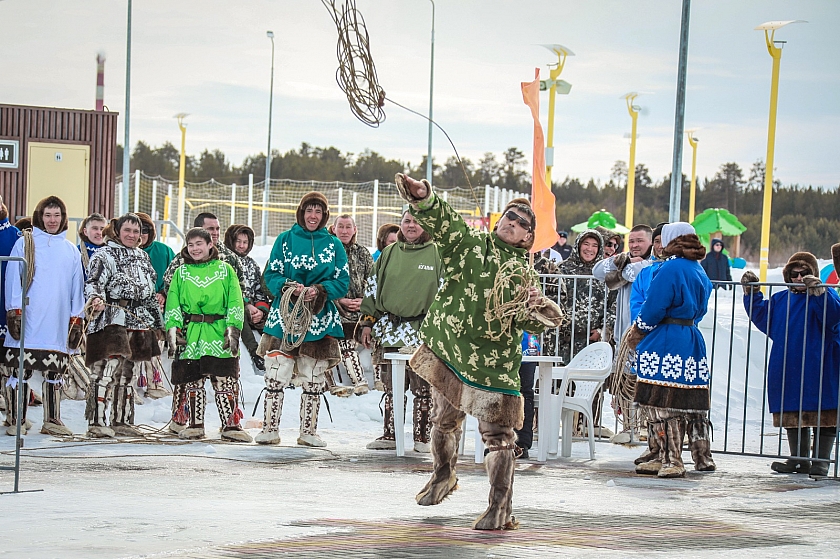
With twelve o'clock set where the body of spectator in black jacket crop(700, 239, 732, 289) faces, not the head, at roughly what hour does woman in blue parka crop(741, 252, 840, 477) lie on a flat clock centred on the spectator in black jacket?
The woman in blue parka is roughly at 12 o'clock from the spectator in black jacket.

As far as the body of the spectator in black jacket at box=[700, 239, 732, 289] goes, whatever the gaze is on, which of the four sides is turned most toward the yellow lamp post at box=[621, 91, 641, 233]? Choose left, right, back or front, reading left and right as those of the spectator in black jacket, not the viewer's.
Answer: back

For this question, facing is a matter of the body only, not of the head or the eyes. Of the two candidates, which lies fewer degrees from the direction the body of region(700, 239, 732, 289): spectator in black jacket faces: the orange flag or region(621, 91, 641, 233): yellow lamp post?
the orange flag

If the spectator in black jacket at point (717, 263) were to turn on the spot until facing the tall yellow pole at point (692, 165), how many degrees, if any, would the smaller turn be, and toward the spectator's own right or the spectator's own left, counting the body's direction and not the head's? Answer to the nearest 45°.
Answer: approximately 180°

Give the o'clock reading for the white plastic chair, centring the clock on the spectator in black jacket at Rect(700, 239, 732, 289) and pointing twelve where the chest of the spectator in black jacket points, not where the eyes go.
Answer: The white plastic chair is roughly at 12 o'clock from the spectator in black jacket.

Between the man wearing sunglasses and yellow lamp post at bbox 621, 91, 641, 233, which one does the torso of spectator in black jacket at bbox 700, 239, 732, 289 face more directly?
the man wearing sunglasses

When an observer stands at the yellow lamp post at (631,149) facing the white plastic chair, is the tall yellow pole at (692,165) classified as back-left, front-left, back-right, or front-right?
back-left

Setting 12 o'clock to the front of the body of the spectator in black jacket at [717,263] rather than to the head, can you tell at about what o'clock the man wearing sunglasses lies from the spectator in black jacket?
The man wearing sunglasses is roughly at 12 o'clock from the spectator in black jacket.

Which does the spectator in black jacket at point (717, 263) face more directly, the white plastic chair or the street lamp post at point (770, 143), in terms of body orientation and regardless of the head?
the white plastic chair

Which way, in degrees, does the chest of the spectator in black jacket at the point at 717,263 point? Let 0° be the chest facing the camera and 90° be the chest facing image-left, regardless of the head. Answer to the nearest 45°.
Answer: approximately 0°
